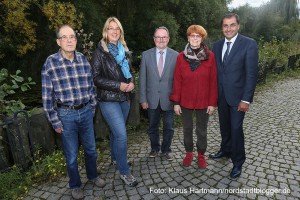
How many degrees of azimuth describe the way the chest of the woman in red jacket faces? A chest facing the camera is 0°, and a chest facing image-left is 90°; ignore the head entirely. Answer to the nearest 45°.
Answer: approximately 0°

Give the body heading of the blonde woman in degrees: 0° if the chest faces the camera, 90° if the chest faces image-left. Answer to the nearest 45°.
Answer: approximately 315°

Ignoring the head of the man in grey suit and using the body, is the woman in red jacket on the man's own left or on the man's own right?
on the man's own left

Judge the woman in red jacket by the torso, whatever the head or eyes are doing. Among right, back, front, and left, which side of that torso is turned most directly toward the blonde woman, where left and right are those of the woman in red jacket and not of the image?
right

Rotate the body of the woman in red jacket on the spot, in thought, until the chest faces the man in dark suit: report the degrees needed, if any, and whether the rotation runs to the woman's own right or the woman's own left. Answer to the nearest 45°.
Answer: approximately 90° to the woman's own left

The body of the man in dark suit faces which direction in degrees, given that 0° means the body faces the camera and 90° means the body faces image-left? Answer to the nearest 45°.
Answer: approximately 45°

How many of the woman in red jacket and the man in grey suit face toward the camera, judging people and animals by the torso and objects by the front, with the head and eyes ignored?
2
